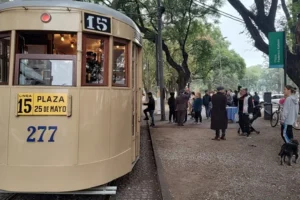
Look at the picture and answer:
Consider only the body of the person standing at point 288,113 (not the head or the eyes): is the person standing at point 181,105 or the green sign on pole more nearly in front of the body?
the person standing

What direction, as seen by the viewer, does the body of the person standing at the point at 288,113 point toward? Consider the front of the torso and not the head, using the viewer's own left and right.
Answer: facing to the left of the viewer

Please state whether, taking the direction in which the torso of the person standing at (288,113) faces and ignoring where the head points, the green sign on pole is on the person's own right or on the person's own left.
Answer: on the person's own right

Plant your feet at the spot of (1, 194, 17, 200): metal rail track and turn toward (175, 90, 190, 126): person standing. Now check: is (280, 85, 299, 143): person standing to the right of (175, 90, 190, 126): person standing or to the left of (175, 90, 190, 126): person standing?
right
